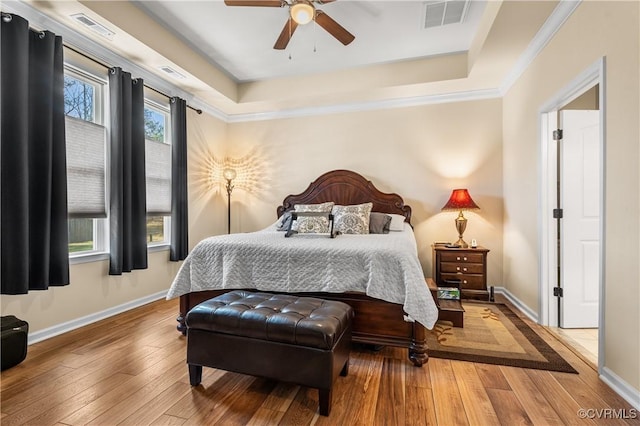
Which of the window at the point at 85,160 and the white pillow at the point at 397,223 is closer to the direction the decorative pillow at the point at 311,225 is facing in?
the window

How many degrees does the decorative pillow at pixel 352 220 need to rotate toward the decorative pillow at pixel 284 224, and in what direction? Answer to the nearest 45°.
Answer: approximately 90° to its right

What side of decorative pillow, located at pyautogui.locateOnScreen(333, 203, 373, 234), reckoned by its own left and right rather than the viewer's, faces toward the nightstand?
left

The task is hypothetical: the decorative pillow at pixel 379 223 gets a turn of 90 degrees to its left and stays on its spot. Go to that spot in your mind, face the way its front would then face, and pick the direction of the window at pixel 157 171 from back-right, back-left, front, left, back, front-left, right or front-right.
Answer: back

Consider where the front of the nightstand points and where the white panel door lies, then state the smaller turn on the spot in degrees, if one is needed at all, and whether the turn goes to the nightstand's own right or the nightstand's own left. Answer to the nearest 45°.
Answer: approximately 45° to the nightstand's own left

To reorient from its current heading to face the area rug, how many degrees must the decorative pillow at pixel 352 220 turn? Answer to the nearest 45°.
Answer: approximately 45° to its left

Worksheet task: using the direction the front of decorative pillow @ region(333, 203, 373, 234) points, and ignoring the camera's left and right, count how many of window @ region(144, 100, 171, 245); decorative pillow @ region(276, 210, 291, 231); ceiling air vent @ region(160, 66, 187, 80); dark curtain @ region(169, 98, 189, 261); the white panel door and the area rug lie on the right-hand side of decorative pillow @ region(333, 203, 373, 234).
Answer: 4

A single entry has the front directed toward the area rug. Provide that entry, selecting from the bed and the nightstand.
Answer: the nightstand

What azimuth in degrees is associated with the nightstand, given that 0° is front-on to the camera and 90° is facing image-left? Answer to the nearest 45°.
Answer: approximately 0°

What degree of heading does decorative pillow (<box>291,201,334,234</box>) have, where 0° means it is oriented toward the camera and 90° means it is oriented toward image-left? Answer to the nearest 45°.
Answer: approximately 0°

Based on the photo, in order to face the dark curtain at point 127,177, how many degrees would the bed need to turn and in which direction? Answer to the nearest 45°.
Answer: approximately 135° to its right
